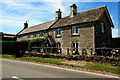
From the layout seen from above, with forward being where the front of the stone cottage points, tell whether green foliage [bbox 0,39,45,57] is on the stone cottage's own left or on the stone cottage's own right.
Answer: on the stone cottage's own right

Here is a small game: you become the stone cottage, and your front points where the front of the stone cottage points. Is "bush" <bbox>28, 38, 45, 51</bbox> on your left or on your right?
on your right

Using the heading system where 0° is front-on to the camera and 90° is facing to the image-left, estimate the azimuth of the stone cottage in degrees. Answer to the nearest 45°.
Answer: approximately 45°
